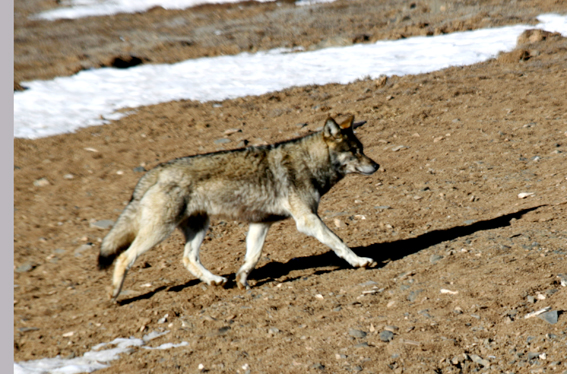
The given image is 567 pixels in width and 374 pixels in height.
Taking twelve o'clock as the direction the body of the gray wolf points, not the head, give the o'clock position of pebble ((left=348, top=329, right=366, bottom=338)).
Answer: The pebble is roughly at 2 o'clock from the gray wolf.

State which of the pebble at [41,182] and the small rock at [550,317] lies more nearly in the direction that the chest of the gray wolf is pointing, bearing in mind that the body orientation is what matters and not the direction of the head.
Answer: the small rock

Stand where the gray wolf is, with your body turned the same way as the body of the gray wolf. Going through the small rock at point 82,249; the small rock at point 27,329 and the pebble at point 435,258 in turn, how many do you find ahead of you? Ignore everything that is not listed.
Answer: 1

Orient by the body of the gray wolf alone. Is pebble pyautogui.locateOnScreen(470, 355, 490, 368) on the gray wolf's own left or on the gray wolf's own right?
on the gray wolf's own right

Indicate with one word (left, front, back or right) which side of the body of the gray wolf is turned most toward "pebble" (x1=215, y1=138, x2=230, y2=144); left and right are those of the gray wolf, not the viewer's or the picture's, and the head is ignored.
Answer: left

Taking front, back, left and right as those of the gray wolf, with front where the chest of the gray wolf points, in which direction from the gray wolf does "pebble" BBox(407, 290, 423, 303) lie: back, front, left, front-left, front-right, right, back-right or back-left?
front-right

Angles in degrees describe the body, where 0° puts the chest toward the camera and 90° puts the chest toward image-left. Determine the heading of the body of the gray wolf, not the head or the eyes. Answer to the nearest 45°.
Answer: approximately 270°

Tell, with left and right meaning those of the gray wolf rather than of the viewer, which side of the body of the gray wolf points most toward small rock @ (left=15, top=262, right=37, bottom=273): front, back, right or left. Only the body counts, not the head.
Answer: back

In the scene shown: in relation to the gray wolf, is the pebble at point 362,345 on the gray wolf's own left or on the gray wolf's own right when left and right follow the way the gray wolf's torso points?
on the gray wolf's own right

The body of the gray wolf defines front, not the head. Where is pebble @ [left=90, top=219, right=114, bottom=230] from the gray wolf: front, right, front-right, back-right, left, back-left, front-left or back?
back-left

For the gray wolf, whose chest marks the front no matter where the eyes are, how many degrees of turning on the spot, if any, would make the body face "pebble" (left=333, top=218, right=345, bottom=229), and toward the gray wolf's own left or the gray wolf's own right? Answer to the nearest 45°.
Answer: approximately 45° to the gray wolf's own left

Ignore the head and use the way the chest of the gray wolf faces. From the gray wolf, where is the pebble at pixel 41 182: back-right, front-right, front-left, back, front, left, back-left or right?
back-left

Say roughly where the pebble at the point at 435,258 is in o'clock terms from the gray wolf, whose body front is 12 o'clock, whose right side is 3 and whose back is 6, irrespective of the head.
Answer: The pebble is roughly at 12 o'clock from the gray wolf.

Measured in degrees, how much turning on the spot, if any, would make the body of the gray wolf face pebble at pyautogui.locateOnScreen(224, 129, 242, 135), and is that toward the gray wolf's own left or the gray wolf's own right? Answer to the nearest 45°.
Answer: approximately 90° to the gray wolf's own left
